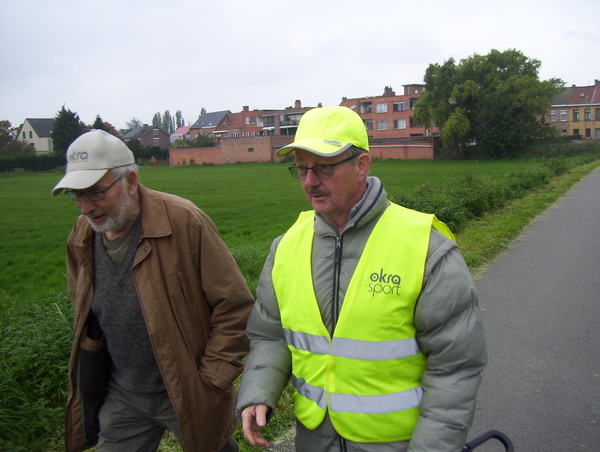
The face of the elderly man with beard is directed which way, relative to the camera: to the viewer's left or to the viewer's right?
to the viewer's left

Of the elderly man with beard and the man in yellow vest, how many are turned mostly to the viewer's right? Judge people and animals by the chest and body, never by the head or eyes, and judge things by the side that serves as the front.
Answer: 0

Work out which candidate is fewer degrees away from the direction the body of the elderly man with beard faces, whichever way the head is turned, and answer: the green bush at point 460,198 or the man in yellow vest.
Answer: the man in yellow vest

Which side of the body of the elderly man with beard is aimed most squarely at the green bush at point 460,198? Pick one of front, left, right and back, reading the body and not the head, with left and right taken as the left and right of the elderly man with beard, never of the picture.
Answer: back

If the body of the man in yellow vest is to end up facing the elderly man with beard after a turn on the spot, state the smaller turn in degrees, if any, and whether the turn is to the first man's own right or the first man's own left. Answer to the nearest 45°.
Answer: approximately 90° to the first man's own right

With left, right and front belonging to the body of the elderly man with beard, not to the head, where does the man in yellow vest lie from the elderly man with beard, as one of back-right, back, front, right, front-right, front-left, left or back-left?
left

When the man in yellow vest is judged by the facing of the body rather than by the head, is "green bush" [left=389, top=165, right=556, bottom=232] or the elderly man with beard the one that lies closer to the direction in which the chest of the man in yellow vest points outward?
the elderly man with beard

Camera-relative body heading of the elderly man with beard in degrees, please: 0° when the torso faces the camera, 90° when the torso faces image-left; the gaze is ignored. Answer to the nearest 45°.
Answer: approximately 45°

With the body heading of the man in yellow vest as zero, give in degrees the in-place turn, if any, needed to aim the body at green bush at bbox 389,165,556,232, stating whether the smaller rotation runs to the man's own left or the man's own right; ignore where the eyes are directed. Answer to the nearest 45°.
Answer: approximately 135° to the man's own right

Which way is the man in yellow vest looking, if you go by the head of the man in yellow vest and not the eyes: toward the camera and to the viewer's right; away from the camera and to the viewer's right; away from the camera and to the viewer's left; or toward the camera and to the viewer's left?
toward the camera and to the viewer's left

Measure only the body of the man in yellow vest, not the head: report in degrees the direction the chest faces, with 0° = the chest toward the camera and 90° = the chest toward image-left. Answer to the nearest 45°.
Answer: approximately 45°
